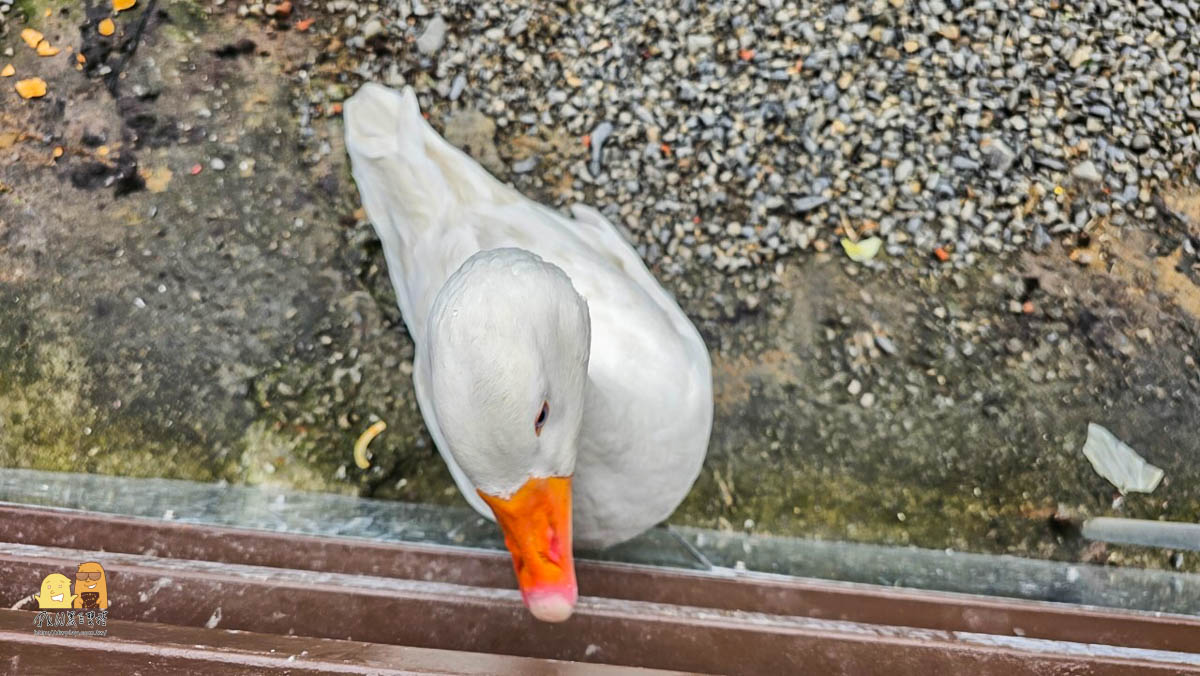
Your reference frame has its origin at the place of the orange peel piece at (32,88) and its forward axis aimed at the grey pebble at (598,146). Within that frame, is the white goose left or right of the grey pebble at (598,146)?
right

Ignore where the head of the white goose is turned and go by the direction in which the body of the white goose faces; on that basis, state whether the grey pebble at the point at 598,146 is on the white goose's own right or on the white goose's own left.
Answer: on the white goose's own left

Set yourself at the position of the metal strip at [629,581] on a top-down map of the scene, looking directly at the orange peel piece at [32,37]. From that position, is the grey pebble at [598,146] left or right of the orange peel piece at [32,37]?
right

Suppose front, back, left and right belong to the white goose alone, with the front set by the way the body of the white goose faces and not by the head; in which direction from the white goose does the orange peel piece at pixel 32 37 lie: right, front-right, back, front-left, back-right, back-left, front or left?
back

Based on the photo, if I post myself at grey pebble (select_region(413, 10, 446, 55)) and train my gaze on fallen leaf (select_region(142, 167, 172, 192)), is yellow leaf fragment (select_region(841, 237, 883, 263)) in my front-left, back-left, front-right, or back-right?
back-left

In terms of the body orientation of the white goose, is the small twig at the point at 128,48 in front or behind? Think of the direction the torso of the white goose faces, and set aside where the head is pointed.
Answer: behind

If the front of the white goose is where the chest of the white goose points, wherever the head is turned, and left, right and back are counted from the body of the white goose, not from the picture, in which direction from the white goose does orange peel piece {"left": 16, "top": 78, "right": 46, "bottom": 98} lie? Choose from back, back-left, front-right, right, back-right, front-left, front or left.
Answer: back

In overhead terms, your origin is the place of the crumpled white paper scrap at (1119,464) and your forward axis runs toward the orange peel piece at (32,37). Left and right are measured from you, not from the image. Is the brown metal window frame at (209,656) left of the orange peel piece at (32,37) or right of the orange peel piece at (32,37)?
left

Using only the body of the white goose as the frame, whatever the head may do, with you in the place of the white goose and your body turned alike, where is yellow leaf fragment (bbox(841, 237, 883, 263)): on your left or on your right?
on your left

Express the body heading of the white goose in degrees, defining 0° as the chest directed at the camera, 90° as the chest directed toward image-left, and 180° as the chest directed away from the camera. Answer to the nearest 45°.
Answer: approximately 315°
